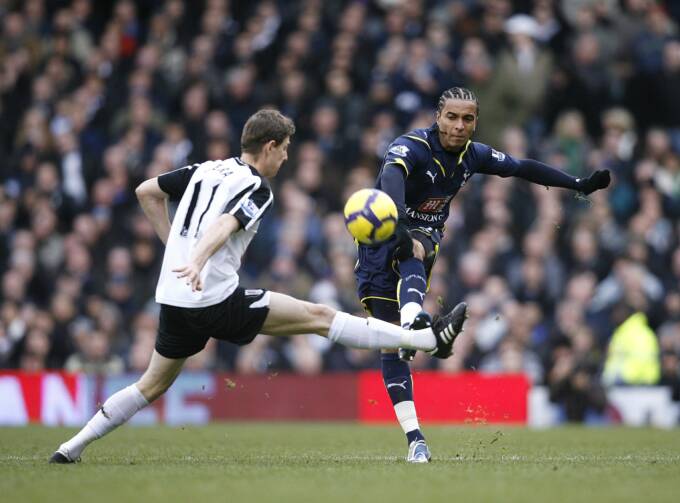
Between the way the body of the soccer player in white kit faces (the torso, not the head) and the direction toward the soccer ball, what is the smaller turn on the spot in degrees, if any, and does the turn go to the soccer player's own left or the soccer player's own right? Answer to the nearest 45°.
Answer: approximately 45° to the soccer player's own right

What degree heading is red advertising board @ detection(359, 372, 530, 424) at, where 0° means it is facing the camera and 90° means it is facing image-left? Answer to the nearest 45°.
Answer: approximately 0°

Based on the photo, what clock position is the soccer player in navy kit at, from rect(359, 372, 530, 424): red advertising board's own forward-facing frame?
The soccer player in navy kit is roughly at 12 o'clock from the red advertising board.

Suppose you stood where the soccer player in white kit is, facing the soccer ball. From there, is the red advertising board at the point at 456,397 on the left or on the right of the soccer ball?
left

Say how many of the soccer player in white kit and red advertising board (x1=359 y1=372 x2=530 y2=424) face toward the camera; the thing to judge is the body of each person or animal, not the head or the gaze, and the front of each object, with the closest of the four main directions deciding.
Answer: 1

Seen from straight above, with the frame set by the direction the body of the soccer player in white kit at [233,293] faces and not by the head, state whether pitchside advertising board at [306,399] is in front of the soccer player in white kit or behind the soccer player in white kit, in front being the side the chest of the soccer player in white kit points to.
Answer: in front

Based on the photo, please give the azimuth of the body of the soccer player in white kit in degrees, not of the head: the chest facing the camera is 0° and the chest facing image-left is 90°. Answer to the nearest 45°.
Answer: approximately 225°
